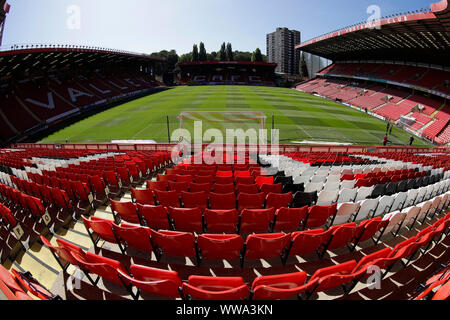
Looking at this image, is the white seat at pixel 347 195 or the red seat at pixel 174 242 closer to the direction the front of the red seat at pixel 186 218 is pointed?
the white seat

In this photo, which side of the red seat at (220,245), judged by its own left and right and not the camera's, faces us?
back

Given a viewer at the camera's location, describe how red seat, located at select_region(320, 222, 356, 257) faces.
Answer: facing away from the viewer and to the left of the viewer

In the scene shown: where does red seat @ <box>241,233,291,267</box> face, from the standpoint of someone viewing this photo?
facing away from the viewer

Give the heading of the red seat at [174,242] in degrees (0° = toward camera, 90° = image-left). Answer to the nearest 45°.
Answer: approximately 180°

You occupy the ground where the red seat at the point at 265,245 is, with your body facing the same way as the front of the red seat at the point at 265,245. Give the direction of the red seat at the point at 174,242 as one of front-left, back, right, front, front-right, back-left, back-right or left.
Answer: left

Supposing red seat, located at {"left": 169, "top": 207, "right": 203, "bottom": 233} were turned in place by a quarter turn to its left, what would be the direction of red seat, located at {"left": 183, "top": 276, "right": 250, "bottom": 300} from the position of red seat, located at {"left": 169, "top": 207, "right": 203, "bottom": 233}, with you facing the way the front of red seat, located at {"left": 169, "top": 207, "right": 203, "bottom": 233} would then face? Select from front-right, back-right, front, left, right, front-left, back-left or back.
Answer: left

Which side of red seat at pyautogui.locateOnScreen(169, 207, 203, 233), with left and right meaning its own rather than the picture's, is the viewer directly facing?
back

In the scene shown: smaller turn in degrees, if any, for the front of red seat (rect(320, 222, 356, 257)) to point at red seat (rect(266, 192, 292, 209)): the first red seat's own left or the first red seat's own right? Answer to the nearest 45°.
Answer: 0° — it already faces it

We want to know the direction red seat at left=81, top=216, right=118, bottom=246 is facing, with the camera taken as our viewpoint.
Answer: facing away from the viewer and to the right of the viewer
